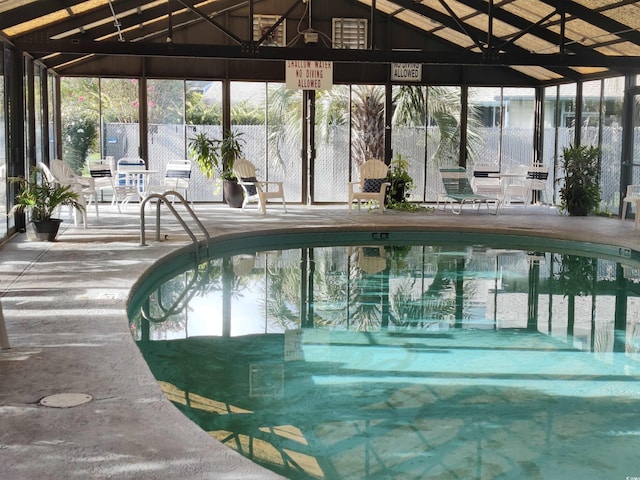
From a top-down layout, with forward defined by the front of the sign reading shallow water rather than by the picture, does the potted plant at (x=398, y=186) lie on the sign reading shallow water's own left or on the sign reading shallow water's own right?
on the sign reading shallow water's own left

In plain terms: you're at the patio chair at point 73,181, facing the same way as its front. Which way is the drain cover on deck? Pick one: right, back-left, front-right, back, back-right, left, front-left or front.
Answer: front-right

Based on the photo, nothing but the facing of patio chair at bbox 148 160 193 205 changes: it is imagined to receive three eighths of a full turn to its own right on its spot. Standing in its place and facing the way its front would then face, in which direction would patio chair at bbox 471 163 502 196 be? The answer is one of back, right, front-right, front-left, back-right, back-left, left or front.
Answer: right

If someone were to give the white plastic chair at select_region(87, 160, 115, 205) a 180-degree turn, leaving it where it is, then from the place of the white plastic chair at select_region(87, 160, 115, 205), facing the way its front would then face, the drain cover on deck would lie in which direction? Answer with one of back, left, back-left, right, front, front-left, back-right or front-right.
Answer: back-left

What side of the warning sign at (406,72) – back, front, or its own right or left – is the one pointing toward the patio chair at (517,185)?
left

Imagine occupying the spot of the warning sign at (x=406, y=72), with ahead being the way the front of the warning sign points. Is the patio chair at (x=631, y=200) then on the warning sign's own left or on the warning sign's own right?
on the warning sign's own left

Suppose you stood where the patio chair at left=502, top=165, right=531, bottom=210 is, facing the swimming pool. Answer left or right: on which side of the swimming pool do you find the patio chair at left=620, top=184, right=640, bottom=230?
left

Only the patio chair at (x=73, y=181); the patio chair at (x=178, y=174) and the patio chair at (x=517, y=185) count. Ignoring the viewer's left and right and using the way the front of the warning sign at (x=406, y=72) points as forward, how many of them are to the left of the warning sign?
1

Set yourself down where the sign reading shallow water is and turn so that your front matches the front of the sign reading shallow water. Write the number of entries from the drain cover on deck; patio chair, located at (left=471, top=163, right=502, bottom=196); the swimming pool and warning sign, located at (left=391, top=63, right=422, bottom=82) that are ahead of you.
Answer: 2

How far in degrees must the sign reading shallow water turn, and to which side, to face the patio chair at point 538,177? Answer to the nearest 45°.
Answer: approximately 90° to its left

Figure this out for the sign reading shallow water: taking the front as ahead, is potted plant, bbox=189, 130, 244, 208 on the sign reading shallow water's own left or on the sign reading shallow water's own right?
on the sign reading shallow water's own right

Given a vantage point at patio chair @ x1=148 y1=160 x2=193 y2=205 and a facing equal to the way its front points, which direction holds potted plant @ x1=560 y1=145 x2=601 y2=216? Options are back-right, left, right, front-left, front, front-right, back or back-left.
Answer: back-left

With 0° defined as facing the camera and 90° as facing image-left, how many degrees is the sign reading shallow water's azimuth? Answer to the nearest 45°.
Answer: approximately 0°

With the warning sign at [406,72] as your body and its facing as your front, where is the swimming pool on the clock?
The swimming pool is roughly at 12 o'clock from the warning sign.

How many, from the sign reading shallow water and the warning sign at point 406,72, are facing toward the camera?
2
